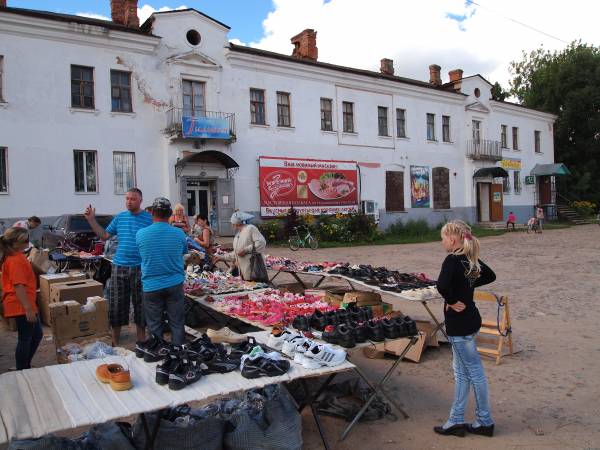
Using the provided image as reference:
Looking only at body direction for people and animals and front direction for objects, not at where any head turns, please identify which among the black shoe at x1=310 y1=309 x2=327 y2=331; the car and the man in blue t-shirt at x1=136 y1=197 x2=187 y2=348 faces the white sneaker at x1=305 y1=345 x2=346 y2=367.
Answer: the black shoe

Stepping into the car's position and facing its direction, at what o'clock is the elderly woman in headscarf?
The elderly woman in headscarf is roughly at 7 o'clock from the car.

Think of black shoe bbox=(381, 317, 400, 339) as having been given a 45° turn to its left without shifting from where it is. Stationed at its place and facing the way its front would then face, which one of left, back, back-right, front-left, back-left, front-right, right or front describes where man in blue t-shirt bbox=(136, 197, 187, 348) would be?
back

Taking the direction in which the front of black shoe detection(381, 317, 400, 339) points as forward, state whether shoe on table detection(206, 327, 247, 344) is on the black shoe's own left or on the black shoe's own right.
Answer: on the black shoe's own right

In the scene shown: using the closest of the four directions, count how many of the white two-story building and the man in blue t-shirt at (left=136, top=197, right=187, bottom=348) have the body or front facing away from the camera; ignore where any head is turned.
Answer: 1

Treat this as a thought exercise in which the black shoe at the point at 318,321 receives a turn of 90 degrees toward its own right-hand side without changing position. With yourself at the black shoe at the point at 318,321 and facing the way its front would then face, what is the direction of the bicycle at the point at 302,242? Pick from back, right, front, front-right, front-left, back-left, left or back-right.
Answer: right

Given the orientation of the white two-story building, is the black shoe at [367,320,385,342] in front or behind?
in front
